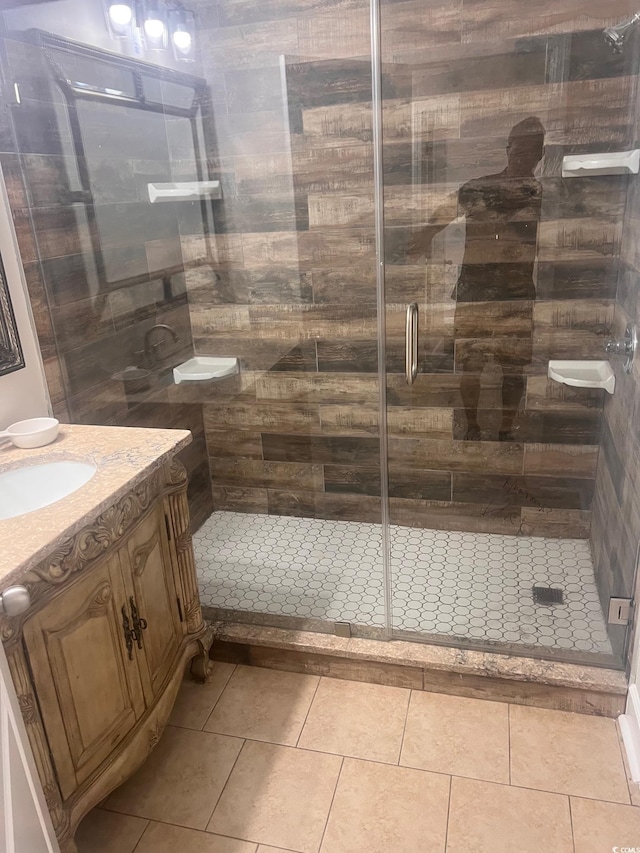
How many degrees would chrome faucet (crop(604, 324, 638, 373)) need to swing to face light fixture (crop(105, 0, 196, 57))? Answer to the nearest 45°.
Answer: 0° — it already faces it

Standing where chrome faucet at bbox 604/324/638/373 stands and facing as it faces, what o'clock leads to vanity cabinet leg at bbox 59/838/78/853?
The vanity cabinet leg is roughly at 10 o'clock from the chrome faucet.

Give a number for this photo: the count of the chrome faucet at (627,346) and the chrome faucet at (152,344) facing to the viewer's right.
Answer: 1

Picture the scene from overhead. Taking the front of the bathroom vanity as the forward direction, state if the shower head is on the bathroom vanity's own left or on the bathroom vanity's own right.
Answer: on the bathroom vanity's own left

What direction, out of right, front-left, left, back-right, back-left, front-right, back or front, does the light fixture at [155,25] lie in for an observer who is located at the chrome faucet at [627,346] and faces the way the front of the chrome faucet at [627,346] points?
front

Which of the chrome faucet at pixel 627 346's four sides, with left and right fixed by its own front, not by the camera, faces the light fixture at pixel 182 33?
front

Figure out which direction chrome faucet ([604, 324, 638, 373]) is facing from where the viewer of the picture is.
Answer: facing to the left of the viewer

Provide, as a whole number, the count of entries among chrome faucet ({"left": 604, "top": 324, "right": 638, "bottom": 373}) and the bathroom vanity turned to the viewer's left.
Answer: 1

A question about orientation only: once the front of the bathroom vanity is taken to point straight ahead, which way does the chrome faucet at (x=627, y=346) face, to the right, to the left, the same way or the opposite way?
the opposite way

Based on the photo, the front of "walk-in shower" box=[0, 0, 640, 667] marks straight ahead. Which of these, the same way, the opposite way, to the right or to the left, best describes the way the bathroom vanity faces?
to the left

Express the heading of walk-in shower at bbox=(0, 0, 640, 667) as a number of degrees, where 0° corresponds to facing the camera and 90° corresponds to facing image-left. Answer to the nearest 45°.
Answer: approximately 0°
